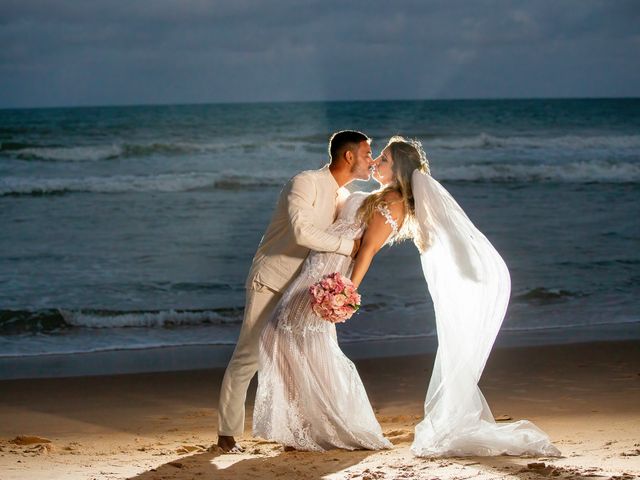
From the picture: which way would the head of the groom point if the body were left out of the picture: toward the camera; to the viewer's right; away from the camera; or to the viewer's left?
to the viewer's right

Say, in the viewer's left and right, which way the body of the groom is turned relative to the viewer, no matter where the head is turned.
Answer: facing to the right of the viewer

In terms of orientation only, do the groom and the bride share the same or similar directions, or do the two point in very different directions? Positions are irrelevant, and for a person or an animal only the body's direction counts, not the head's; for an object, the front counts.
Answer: very different directions

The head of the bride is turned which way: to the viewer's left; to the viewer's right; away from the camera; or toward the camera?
to the viewer's left

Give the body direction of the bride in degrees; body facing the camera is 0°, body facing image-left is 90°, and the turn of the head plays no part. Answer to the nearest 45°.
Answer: approximately 90°
